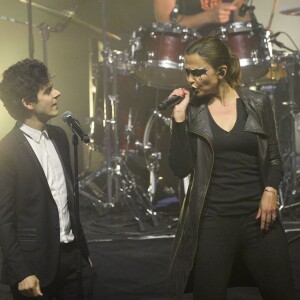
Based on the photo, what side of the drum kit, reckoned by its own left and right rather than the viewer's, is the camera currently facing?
front

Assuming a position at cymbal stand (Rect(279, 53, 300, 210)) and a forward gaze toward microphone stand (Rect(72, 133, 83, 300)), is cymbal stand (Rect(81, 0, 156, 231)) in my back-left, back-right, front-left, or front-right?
front-right

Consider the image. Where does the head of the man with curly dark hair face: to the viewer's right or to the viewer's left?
to the viewer's right

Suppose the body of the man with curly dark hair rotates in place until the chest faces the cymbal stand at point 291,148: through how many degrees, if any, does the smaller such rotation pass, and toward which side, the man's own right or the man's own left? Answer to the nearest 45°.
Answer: approximately 90° to the man's own left

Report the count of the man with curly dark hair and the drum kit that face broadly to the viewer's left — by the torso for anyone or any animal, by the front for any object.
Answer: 0

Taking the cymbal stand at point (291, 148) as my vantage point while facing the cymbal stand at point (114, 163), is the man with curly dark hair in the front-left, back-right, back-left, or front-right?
front-left

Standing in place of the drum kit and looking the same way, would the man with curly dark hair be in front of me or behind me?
in front

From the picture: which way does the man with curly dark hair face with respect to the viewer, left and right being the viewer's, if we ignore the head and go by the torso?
facing the viewer and to the right of the viewer
